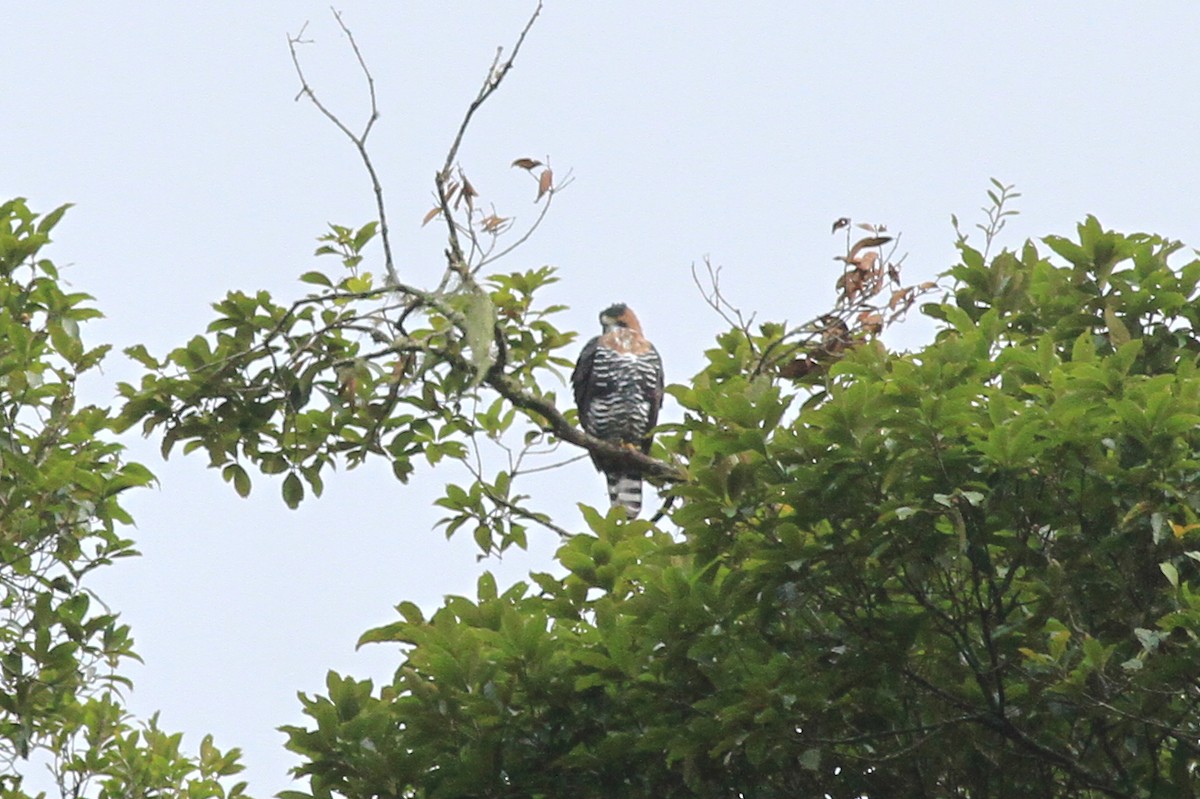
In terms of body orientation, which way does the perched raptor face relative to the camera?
toward the camera
